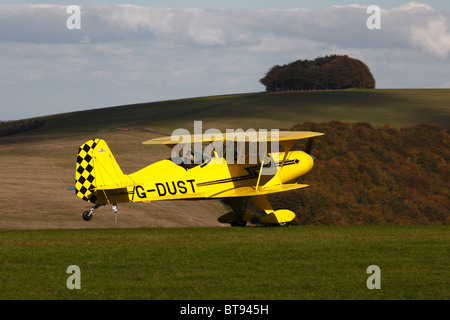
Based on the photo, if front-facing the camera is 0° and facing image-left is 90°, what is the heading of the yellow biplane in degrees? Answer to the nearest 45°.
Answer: approximately 225°

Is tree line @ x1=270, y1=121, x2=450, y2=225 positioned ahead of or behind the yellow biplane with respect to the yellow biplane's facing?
ahead
